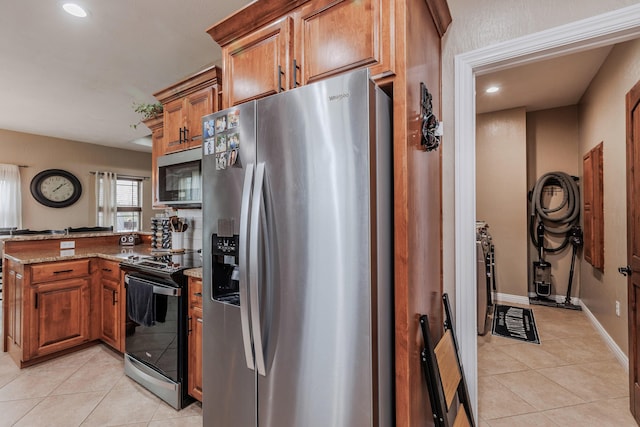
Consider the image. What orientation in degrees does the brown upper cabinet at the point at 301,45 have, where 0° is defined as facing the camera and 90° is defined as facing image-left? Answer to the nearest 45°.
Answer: approximately 45°

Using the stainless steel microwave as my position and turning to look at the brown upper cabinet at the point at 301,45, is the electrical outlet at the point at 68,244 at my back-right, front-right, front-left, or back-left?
back-right

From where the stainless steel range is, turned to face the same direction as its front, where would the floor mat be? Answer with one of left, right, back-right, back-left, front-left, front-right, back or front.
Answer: back-left

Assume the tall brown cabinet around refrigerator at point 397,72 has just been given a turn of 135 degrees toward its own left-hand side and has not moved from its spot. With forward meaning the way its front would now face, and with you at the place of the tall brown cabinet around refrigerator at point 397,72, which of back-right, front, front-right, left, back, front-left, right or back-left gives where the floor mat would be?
front-left

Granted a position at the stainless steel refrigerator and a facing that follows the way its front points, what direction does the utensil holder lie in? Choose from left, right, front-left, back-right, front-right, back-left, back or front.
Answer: right

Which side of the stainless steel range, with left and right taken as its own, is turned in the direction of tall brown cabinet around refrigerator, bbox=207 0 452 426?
left

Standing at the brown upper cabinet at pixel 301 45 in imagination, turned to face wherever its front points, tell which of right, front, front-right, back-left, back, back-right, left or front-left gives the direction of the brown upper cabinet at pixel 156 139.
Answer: right

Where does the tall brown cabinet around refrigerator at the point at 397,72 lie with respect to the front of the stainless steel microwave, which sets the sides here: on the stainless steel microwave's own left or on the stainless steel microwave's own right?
on the stainless steel microwave's own left

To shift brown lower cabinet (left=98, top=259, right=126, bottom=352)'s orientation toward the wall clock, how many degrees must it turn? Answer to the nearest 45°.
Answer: approximately 135° to its right

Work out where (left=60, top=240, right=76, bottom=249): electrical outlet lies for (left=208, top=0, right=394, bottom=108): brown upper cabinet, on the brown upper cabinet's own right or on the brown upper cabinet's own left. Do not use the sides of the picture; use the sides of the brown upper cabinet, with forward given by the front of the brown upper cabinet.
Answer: on the brown upper cabinet's own right

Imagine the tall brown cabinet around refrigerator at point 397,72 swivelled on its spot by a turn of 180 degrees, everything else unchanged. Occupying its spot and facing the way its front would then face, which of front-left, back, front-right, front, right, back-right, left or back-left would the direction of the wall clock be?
left
